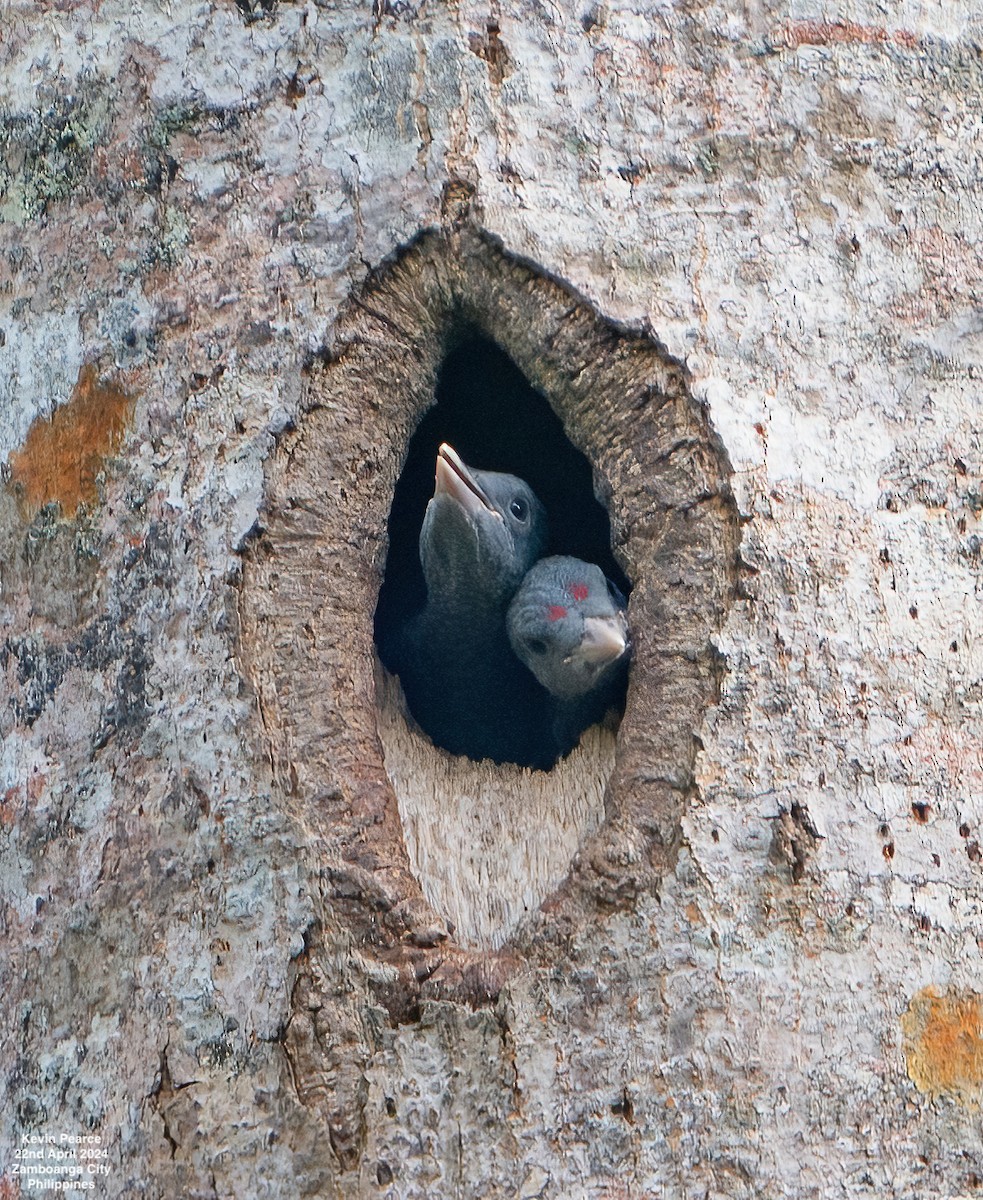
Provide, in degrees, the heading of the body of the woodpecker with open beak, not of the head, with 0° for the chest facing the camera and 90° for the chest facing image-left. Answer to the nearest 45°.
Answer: approximately 45°

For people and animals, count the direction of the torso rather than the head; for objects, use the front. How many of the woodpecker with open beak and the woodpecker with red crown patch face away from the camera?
0

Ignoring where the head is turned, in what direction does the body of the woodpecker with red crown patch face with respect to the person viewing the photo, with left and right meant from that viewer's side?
facing the viewer and to the right of the viewer
